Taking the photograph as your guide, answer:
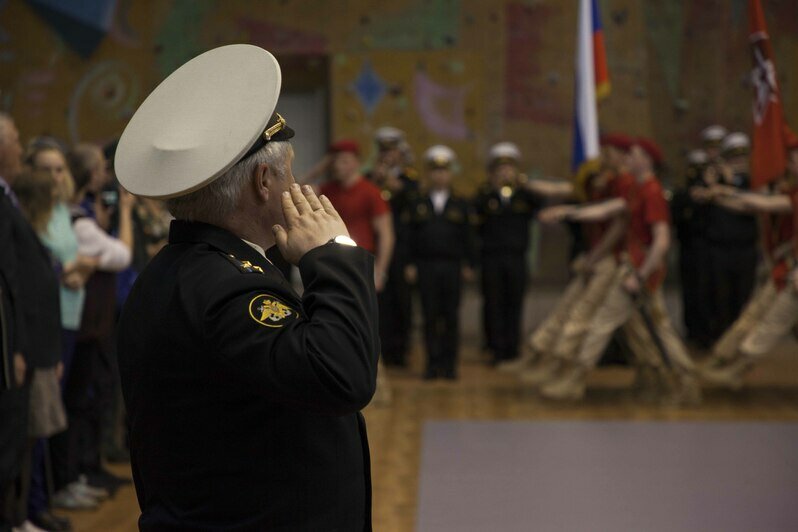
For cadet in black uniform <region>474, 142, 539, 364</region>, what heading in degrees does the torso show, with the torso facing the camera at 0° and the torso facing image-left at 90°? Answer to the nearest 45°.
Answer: approximately 0°

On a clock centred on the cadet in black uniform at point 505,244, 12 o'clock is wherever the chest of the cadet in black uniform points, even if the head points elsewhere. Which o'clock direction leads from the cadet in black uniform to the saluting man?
The saluting man is roughly at 12 o'clock from the cadet in black uniform.

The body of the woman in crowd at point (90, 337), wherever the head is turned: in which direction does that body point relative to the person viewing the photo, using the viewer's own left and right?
facing to the right of the viewer

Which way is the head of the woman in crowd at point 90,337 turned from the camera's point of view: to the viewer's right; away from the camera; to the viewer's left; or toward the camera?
to the viewer's right

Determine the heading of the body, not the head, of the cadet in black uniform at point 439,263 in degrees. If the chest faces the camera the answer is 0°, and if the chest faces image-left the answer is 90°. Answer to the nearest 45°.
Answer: approximately 0°

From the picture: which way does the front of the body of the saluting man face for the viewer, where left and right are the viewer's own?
facing away from the viewer and to the right of the viewer

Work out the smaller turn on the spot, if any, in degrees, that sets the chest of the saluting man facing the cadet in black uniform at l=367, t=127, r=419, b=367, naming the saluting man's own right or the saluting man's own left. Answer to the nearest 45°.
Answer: approximately 45° to the saluting man's own left

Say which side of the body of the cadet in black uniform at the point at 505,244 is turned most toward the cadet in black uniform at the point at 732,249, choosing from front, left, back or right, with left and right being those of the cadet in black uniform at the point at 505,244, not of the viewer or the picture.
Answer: left

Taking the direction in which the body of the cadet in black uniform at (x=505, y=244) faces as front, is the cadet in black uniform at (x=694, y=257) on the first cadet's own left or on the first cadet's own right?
on the first cadet's own left

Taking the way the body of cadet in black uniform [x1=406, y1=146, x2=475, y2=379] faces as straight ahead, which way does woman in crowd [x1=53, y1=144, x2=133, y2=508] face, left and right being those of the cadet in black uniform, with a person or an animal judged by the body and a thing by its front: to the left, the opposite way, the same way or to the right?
to the left
